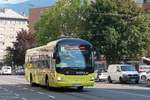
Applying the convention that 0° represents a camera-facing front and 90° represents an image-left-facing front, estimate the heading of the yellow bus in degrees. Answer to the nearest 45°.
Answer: approximately 315°
